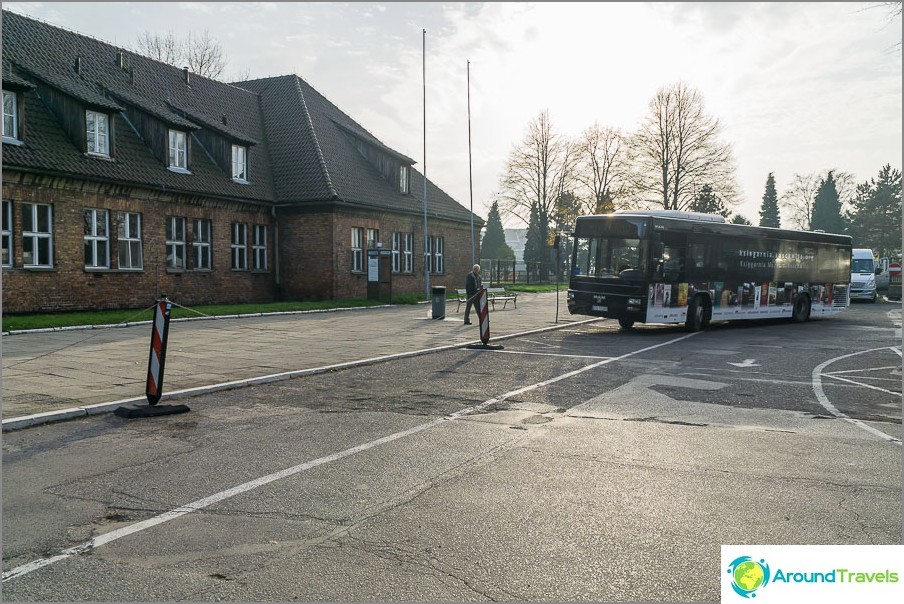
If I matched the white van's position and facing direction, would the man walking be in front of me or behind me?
in front

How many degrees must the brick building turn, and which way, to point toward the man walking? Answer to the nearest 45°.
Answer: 0° — it already faces them

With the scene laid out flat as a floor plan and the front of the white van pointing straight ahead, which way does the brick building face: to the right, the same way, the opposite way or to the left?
to the left

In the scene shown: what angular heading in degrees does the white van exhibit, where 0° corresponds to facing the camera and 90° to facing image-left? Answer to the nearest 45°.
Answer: approximately 0°

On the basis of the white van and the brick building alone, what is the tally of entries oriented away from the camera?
0

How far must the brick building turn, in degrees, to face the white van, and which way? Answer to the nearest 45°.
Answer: approximately 45° to its left

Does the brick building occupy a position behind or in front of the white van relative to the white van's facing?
in front

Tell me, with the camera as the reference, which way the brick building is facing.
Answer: facing the viewer and to the right of the viewer
